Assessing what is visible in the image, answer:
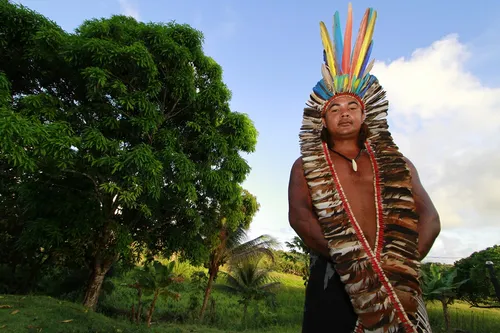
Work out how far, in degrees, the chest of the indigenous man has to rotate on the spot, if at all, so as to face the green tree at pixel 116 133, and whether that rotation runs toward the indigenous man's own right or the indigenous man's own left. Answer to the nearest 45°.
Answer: approximately 135° to the indigenous man's own right

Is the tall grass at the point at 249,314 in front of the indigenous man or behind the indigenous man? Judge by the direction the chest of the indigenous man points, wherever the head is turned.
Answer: behind

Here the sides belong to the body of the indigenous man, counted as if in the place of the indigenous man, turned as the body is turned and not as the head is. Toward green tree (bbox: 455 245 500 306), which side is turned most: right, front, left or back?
back

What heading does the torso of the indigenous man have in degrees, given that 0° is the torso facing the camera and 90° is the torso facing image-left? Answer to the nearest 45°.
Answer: approximately 0°

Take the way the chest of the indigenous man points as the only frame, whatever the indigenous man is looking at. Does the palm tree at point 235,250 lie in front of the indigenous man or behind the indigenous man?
behind

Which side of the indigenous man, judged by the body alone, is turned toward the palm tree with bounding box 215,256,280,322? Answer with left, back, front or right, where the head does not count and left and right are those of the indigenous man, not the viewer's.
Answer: back
